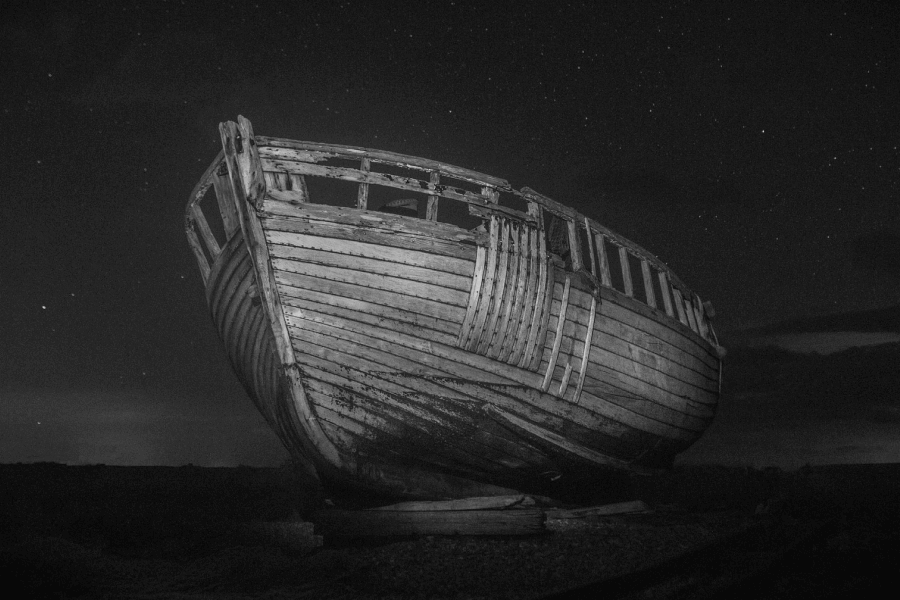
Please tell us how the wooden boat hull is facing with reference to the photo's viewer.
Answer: facing the viewer and to the left of the viewer
